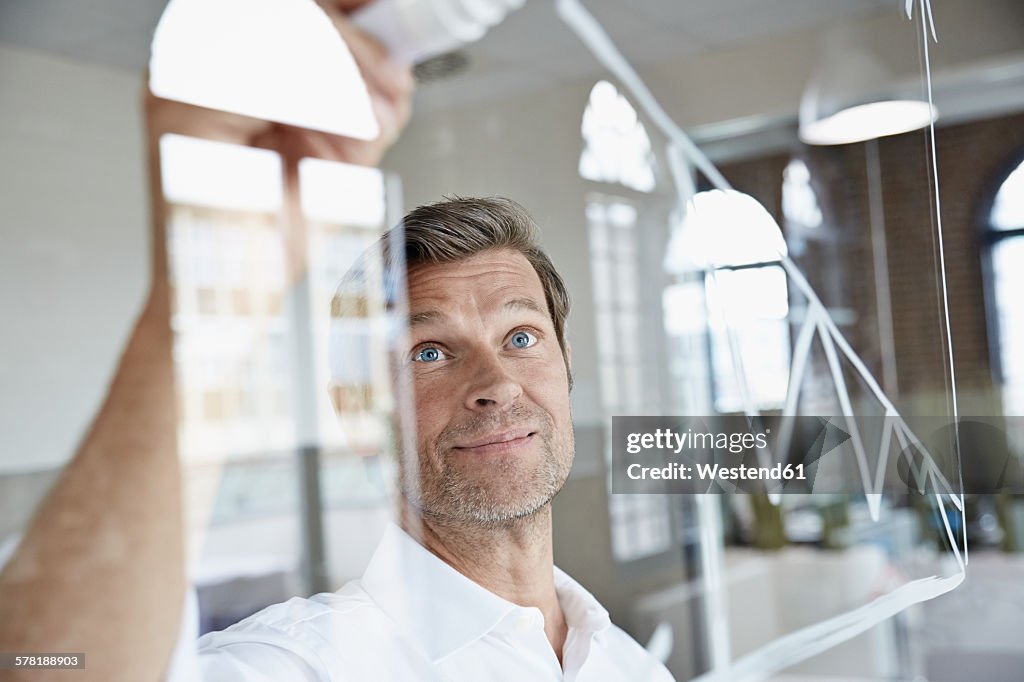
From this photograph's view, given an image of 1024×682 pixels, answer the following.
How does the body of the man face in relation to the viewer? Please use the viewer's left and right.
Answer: facing the viewer and to the right of the viewer
